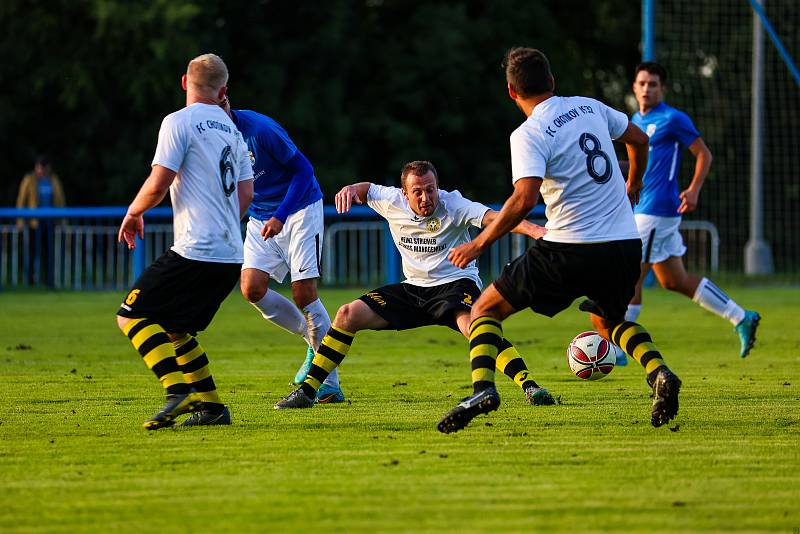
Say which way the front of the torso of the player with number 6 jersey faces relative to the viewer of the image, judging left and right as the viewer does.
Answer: facing away from the viewer and to the left of the viewer

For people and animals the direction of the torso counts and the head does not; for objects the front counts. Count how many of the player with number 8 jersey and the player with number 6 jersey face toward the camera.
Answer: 0

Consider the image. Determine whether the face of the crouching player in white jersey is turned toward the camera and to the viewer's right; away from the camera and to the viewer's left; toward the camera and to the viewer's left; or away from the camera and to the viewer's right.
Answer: toward the camera and to the viewer's right

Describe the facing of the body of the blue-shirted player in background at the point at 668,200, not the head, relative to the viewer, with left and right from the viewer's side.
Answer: facing the viewer and to the left of the viewer

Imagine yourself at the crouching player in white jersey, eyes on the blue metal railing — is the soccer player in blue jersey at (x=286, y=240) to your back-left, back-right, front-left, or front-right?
front-left

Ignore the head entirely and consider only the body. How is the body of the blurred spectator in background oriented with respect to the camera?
toward the camera

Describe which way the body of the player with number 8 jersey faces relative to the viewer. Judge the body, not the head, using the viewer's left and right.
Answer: facing away from the viewer and to the left of the viewer

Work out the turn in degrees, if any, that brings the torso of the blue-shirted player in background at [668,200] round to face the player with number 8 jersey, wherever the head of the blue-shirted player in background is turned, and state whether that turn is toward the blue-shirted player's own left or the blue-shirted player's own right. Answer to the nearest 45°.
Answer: approximately 45° to the blue-shirted player's own left

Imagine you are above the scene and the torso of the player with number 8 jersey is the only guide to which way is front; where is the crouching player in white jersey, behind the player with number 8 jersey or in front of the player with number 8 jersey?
in front

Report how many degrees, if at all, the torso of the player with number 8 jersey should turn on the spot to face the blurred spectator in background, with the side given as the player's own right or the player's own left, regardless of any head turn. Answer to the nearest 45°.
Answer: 0° — they already face them

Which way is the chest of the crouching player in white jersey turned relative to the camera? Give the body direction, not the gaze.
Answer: toward the camera

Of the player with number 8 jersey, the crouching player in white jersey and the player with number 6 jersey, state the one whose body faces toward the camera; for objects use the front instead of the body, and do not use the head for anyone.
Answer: the crouching player in white jersey

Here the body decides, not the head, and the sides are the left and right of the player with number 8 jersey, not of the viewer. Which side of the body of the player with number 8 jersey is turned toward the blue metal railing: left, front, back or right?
front
